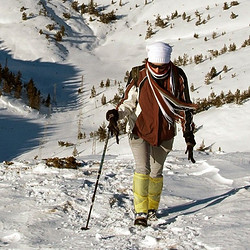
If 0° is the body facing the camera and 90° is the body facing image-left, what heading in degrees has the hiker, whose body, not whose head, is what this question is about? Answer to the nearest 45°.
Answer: approximately 0°
